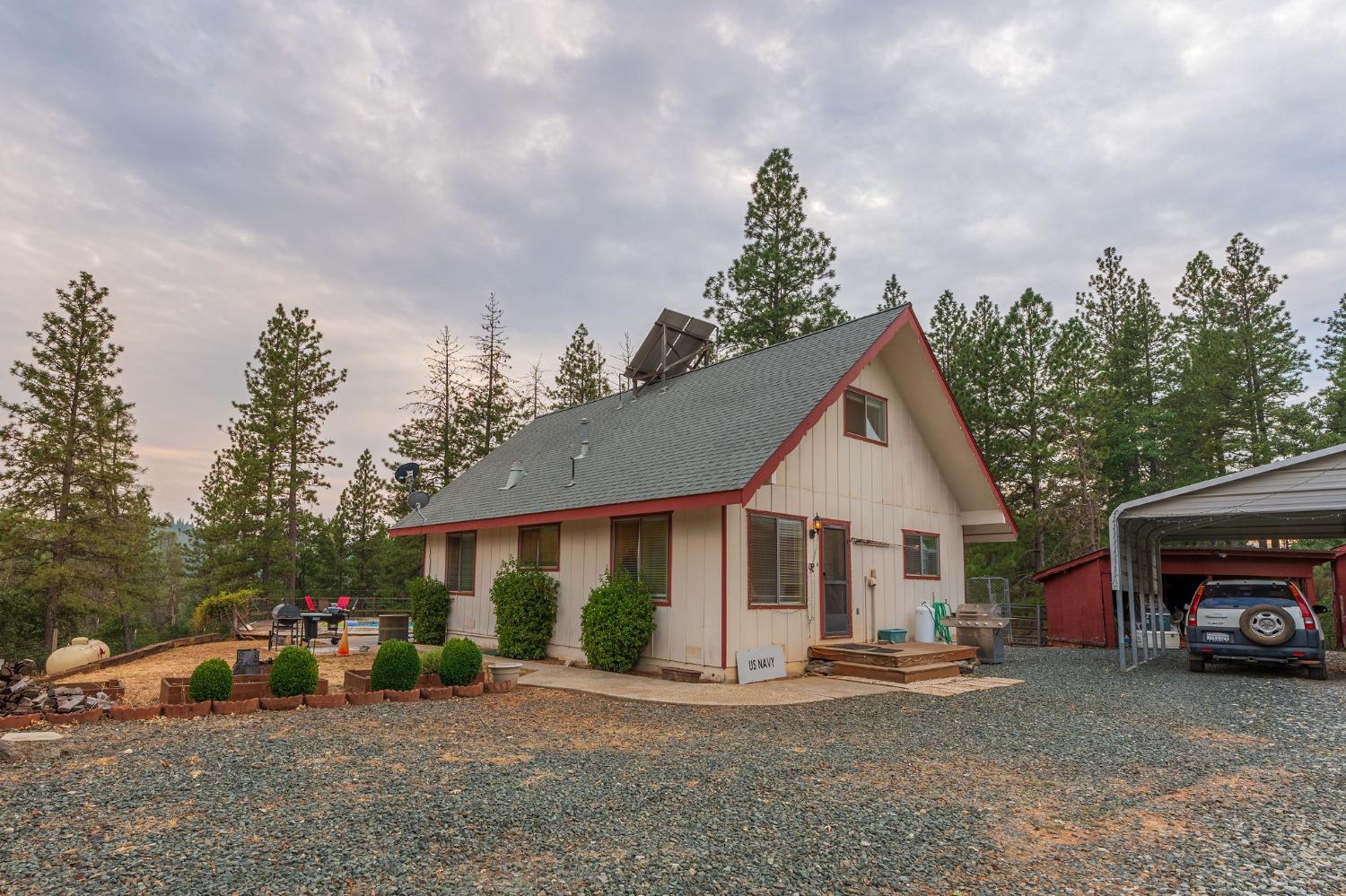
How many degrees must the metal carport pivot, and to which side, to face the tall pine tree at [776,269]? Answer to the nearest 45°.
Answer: approximately 135° to its right

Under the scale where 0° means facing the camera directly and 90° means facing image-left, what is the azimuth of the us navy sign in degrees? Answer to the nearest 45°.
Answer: approximately 0°

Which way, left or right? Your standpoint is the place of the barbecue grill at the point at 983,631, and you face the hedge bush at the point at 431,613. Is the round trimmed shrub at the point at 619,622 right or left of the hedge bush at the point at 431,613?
left

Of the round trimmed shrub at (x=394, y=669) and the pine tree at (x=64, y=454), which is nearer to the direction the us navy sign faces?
the round trimmed shrub

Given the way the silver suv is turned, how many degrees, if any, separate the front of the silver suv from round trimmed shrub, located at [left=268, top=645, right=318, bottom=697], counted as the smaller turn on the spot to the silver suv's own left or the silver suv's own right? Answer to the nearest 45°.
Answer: approximately 135° to the silver suv's own left

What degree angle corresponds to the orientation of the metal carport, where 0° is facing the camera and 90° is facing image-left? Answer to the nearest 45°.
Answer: approximately 0°

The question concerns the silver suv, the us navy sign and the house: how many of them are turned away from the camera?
1

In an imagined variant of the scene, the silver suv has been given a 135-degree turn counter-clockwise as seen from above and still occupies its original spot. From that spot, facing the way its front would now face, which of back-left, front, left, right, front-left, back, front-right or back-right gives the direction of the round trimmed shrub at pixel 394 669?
front

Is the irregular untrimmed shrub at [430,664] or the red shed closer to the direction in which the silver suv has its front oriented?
the red shed

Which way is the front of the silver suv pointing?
away from the camera

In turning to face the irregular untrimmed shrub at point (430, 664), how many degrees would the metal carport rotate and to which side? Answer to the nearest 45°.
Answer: approximately 45° to its right

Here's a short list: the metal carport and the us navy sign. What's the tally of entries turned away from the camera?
0

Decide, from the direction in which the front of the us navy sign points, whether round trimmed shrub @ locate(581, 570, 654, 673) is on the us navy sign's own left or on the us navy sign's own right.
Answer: on the us navy sign's own right

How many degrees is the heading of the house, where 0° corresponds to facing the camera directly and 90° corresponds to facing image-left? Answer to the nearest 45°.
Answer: approximately 315°

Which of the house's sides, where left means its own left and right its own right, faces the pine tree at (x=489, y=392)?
back

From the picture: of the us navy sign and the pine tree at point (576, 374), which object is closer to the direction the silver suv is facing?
the pine tree
